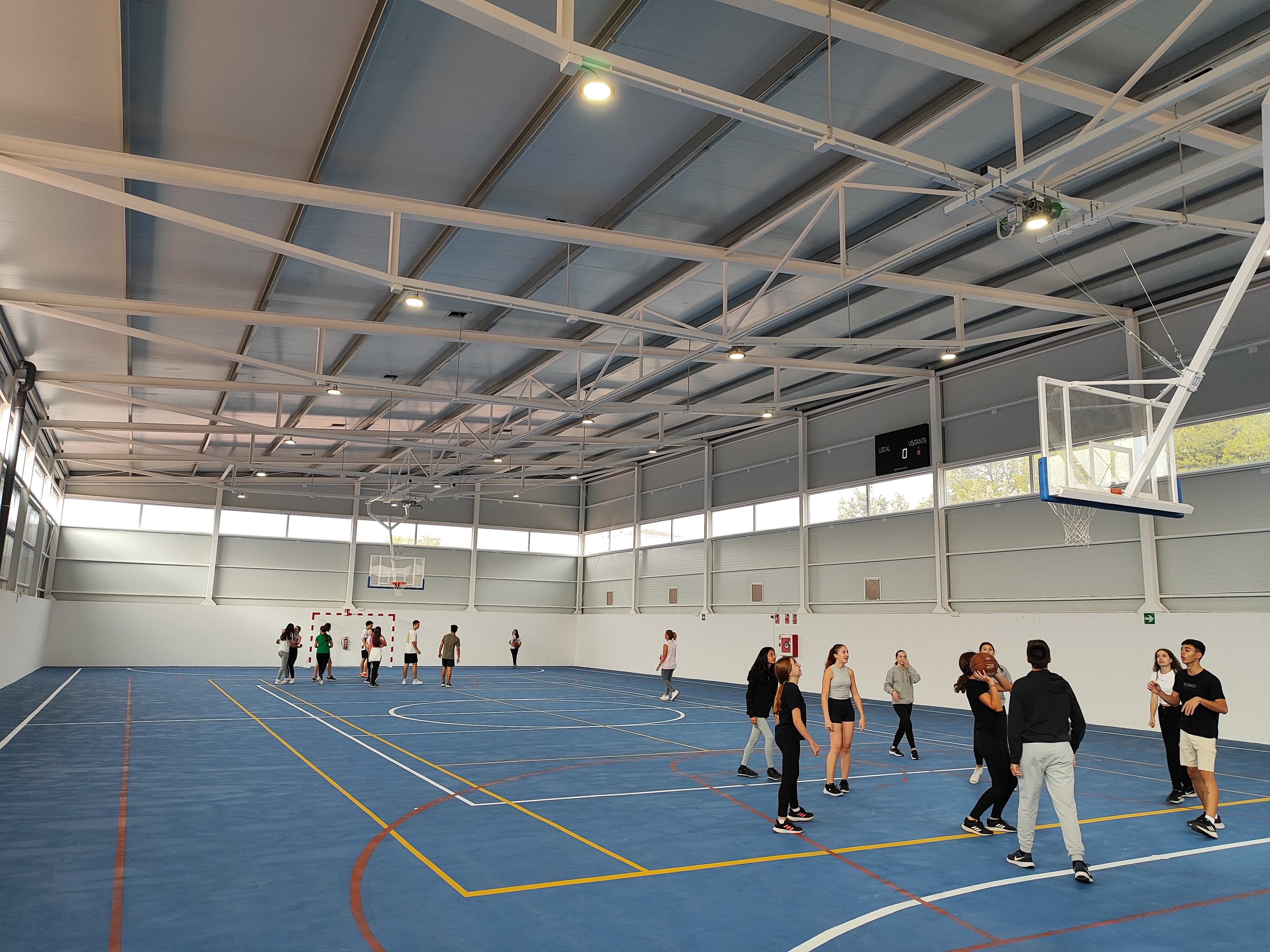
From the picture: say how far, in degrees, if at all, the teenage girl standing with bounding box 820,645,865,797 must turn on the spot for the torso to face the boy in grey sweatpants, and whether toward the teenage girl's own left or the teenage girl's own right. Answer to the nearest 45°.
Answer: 0° — they already face them

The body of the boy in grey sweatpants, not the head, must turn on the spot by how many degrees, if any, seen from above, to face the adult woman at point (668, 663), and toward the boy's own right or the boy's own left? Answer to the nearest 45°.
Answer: approximately 45° to the boy's own left

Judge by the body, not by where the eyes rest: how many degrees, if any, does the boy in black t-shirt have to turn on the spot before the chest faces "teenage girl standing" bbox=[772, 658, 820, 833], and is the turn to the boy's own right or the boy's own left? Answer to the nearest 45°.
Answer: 0° — they already face them

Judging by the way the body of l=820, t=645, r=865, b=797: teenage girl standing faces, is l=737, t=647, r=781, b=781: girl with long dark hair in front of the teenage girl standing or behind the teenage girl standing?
behind

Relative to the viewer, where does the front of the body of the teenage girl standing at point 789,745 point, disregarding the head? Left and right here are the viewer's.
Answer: facing to the right of the viewer

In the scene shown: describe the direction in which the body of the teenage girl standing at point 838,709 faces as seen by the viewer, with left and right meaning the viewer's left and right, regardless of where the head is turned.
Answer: facing the viewer and to the right of the viewer

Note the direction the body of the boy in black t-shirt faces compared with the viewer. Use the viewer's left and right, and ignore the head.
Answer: facing the viewer and to the left of the viewer

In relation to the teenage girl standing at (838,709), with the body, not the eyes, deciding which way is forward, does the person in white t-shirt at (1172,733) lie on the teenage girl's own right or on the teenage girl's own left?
on the teenage girl's own left

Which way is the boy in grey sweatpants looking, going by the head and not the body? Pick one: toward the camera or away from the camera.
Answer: away from the camera

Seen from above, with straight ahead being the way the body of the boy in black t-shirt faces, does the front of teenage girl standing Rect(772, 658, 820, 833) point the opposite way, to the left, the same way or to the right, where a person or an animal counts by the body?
the opposite way

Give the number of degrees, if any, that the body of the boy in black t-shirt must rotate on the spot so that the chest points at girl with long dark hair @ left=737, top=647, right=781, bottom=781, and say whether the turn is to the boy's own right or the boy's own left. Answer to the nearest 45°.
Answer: approximately 45° to the boy's own right

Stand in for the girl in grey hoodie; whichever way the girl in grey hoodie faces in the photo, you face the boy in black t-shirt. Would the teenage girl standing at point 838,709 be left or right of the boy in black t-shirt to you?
right

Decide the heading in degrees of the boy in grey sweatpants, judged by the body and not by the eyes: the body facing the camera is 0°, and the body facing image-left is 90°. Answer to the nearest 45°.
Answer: approximately 180°
